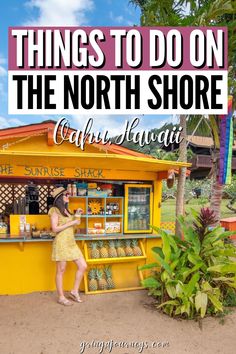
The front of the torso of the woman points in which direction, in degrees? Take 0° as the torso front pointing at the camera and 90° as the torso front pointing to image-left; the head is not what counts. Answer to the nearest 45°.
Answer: approximately 315°

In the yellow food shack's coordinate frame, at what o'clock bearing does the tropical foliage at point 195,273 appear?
The tropical foliage is roughly at 10 o'clock from the yellow food shack.

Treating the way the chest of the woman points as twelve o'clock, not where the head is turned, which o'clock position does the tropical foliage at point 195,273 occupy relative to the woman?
The tropical foliage is roughly at 11 o'clock from the woman.

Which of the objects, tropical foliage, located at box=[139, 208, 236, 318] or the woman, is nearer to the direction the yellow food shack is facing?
the woman

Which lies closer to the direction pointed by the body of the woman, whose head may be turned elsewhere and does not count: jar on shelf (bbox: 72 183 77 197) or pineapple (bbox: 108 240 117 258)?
the pineapple

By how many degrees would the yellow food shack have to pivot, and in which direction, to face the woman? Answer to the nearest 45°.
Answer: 0° — it already faces them
